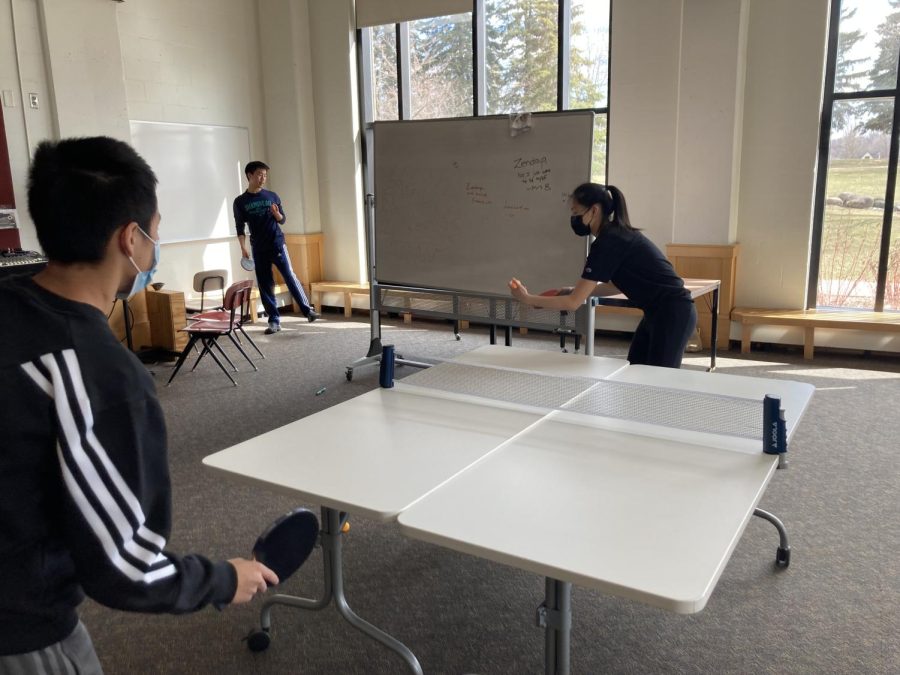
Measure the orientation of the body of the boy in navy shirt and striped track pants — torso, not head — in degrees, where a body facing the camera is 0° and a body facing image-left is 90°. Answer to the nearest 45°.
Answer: approximately 0°

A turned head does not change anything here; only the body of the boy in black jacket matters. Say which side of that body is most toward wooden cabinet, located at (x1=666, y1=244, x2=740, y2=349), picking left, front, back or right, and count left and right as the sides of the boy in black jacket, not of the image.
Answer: front

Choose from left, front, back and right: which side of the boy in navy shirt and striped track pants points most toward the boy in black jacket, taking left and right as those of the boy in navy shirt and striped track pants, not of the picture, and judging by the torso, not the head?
front

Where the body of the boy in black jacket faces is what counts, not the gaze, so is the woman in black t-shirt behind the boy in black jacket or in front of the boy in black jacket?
in front

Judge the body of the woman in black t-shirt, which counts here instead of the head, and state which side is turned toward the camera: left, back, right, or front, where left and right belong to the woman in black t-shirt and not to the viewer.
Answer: left

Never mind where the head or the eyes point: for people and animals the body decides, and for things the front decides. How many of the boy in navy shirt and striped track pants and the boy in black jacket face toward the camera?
1

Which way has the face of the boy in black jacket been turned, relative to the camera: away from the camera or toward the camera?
away from the camera

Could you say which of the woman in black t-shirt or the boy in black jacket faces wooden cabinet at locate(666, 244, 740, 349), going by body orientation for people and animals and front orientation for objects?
the boy in black jacket

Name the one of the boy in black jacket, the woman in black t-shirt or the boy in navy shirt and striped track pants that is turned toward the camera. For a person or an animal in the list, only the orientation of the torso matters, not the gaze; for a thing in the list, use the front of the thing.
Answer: the boy in navy shirt and striped track pants

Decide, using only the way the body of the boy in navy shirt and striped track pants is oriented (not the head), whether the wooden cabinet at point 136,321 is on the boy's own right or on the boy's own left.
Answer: on the boy's own right

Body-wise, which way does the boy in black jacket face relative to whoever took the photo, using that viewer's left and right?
facing away from the viewer and to the right of the viewer

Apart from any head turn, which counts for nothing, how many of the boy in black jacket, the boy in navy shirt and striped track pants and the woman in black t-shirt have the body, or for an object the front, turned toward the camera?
1

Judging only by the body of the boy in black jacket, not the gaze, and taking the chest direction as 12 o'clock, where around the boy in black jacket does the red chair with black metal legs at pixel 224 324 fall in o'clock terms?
The red chair with black metal legs is roughly at 11 o'clock from the boy in black jacket.

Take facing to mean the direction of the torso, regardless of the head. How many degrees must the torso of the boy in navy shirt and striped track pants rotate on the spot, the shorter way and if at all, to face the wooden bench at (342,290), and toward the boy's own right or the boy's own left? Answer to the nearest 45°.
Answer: approximately 135° to the boy's own left

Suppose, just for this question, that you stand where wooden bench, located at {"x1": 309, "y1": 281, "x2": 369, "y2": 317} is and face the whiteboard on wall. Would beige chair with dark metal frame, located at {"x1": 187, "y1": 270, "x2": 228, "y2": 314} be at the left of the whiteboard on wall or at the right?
left
